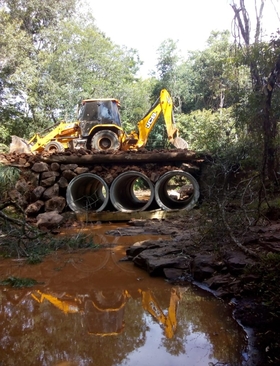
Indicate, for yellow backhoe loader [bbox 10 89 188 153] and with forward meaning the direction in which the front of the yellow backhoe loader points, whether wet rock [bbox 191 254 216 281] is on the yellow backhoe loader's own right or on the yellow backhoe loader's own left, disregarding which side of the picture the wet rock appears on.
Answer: on the yellow backhoe loader's own left

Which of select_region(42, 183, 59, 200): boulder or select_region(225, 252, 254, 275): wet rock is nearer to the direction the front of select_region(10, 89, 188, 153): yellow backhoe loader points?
the boulder

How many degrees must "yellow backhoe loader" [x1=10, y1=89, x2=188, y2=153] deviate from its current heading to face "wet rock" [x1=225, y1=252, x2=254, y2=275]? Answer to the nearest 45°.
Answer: approximately 90° to its left

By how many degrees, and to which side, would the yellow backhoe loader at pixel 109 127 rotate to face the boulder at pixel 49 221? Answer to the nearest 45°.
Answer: approximately 45° to its left

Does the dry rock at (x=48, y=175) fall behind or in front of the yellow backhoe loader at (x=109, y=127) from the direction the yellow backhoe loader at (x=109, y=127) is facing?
in front

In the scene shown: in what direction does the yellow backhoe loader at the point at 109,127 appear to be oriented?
to the viewer's left

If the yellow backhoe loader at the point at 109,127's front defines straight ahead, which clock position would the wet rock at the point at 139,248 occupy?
The wet rock is roughly at 9 o'clock from the yellow backhoe loader.

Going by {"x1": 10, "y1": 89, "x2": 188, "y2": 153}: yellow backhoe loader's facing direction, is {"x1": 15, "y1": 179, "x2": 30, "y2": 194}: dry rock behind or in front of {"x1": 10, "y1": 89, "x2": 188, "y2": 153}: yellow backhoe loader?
in front

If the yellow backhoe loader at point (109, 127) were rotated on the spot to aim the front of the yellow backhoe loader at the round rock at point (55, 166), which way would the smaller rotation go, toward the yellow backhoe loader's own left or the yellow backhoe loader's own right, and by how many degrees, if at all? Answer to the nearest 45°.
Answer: approximately 45° to the yellow backhoe loader's own left

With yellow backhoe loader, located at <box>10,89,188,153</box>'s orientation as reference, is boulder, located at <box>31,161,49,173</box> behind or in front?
in front

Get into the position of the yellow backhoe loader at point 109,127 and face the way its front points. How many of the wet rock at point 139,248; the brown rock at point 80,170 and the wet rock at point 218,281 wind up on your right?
0

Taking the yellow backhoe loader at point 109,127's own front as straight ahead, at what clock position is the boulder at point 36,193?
The boulder is roughly at 11 o'clock from the yellow backhoe loader.

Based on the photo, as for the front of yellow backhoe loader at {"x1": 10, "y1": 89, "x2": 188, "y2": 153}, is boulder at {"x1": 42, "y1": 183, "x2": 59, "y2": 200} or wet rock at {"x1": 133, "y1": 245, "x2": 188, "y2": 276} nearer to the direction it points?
the boulder

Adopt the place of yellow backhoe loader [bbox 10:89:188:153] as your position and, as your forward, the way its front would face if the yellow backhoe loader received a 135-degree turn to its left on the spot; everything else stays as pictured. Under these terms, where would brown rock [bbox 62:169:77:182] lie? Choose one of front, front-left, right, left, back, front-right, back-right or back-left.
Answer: right

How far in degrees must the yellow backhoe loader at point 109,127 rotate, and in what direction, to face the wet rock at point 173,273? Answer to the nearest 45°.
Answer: approximately 90° to its left

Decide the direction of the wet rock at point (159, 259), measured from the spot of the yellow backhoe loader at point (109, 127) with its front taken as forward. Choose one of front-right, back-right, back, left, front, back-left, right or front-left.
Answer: left

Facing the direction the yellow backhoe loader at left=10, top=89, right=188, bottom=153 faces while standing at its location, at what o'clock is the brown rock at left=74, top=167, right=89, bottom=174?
The brown rock is roughly at 10 o'clock from the yellow backhoe loader.
